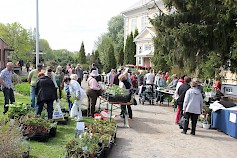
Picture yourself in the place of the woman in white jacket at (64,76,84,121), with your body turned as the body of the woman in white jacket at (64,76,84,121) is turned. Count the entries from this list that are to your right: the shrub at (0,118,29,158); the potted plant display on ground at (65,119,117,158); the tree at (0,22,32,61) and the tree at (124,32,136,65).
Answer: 2

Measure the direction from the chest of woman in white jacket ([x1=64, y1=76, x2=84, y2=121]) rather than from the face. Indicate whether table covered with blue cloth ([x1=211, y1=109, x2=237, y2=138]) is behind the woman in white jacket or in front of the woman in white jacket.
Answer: behind

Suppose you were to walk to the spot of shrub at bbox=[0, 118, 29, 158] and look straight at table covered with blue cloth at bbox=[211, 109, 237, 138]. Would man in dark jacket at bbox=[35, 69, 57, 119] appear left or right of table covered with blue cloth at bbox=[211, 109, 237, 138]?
left
